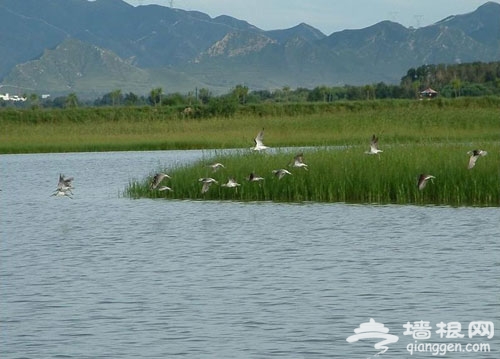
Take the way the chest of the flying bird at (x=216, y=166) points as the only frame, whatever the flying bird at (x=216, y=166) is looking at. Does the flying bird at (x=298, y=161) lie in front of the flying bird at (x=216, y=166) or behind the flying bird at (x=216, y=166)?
behind

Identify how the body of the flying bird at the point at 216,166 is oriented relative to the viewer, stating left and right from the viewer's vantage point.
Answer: facing to the left of the viewer

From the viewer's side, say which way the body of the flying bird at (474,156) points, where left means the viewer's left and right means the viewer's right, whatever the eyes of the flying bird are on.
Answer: facing to the left of the viewer

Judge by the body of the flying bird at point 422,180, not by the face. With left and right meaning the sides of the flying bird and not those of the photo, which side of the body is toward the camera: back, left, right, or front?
left

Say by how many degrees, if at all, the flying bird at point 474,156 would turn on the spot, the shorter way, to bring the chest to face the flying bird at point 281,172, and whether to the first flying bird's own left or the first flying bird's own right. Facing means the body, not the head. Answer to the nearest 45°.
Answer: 0° — it already faces it

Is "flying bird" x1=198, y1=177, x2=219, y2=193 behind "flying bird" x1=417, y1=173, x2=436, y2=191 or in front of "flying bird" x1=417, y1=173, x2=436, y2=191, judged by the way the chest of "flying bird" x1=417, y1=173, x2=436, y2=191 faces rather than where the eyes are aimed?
in front

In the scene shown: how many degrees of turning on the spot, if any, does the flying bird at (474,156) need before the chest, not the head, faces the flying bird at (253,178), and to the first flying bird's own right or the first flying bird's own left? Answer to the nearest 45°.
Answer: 0° — it already faces it

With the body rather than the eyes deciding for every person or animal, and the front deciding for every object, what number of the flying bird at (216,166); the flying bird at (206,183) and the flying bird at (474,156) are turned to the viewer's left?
3

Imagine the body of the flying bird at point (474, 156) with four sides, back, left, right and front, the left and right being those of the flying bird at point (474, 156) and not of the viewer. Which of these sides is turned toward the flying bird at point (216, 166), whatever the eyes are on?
front

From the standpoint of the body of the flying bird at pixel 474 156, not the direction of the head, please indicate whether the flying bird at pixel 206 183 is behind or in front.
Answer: in front

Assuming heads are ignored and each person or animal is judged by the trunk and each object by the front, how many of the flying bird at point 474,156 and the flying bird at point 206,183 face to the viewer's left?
2
